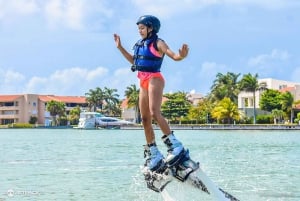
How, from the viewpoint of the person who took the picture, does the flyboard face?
facing the viewer and to the left of the viewer

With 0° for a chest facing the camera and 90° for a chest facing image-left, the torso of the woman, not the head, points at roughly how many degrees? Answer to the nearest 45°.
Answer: approximately 45°
